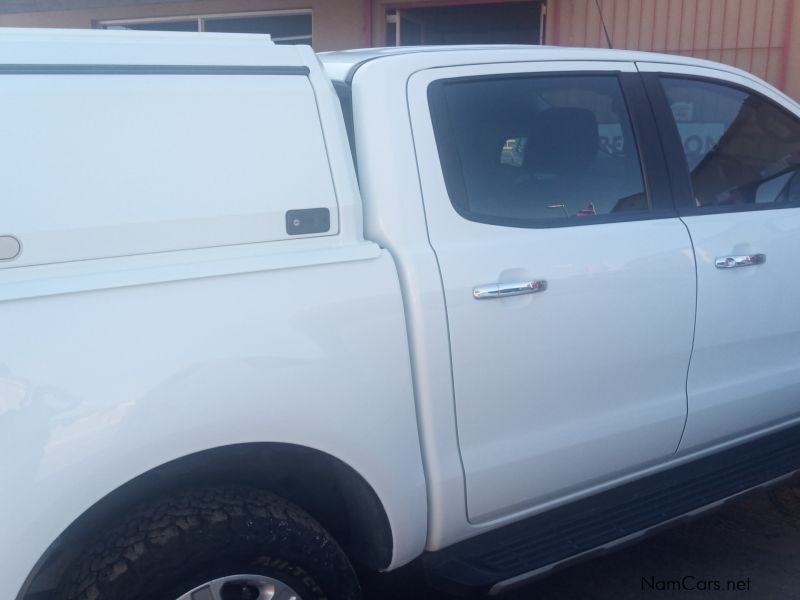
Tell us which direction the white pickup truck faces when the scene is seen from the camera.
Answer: facing away from the viewer and to the right of the viewer
